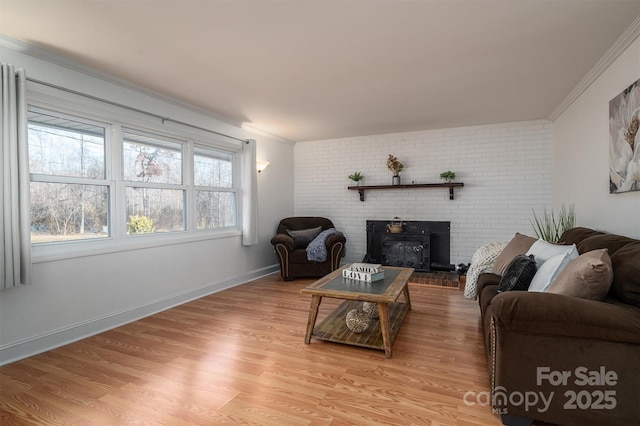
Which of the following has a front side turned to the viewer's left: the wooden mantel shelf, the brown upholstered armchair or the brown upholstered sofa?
the brown upholstered sofa

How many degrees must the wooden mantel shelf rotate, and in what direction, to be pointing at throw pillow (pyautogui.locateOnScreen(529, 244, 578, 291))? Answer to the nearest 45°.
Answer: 0° — it already faces it

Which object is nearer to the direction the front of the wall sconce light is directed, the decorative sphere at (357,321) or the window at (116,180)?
the decorative sphere

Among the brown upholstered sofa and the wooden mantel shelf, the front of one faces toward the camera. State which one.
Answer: the wooden mantel shelf

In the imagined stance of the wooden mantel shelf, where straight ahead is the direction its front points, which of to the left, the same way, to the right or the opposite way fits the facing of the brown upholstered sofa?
to the right

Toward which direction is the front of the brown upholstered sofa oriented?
to the viewer's left

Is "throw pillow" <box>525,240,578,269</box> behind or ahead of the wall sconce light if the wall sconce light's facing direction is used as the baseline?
ahead

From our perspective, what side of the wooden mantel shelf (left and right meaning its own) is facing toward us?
front

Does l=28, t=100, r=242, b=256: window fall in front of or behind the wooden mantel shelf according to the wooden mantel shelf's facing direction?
in front

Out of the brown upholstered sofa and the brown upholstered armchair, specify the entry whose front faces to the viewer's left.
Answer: the brown upholstered sofa

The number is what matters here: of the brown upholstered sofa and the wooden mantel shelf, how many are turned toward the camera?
1

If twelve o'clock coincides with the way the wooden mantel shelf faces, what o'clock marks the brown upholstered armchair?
The brown upholstered armchair is roughly at 2 o'clock from the wooden mantel shelf.

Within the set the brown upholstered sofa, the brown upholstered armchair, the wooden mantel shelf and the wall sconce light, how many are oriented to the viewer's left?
1

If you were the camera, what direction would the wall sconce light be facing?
facing the viewer and to the right of the viewer

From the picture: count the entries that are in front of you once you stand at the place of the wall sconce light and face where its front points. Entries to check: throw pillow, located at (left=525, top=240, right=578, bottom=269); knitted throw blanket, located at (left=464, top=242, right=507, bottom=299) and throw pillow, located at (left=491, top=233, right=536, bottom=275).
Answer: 3

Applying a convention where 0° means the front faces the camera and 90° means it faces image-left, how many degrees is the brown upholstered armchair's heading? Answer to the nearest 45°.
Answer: approximately 315°

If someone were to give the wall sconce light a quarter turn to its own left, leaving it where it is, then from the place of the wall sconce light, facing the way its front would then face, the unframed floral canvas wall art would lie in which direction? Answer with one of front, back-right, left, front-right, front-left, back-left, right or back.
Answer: right
